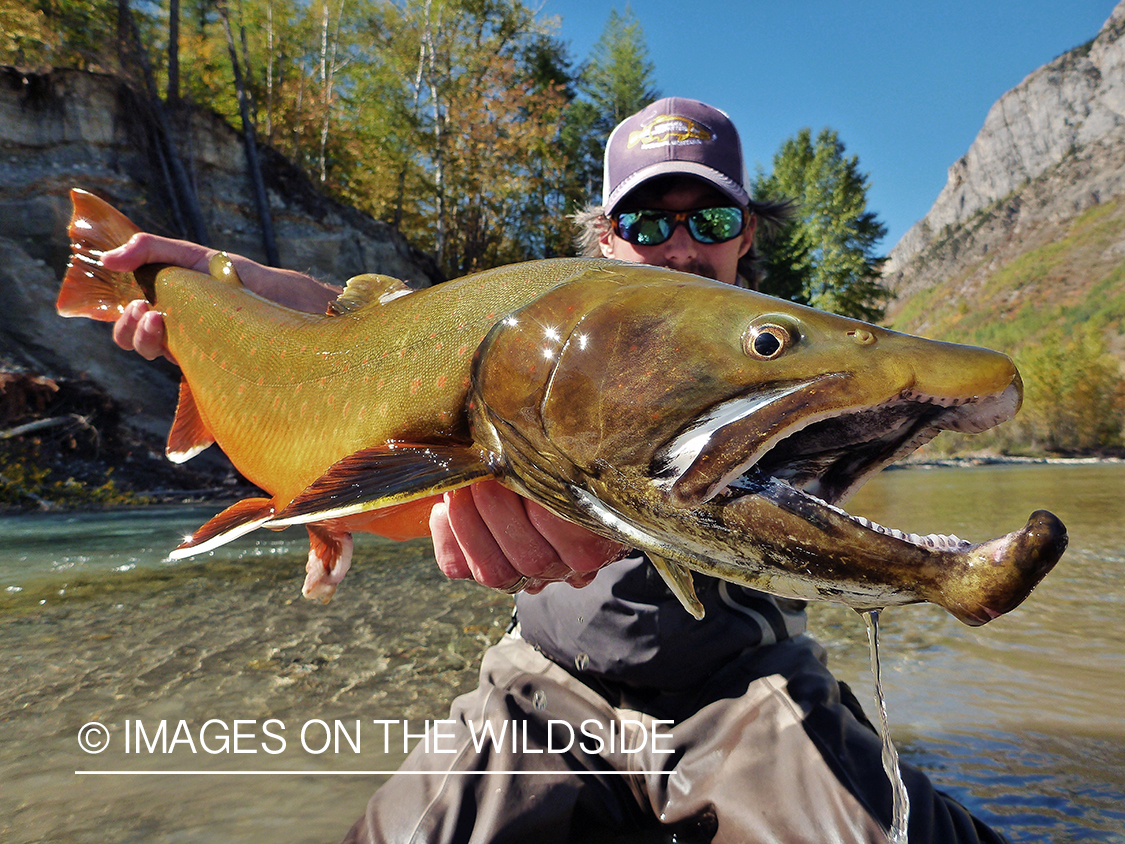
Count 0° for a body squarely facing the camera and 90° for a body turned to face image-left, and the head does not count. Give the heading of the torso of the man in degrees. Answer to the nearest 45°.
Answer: approximately 0°

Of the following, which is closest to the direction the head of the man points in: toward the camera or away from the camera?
toward the camera

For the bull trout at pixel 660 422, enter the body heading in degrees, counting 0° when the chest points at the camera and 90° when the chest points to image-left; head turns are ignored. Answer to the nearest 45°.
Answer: approximately 315°

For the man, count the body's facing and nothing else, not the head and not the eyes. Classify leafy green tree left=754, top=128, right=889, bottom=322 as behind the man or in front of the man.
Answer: behind

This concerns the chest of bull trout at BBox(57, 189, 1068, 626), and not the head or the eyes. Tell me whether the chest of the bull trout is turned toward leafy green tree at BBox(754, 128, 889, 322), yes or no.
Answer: no
